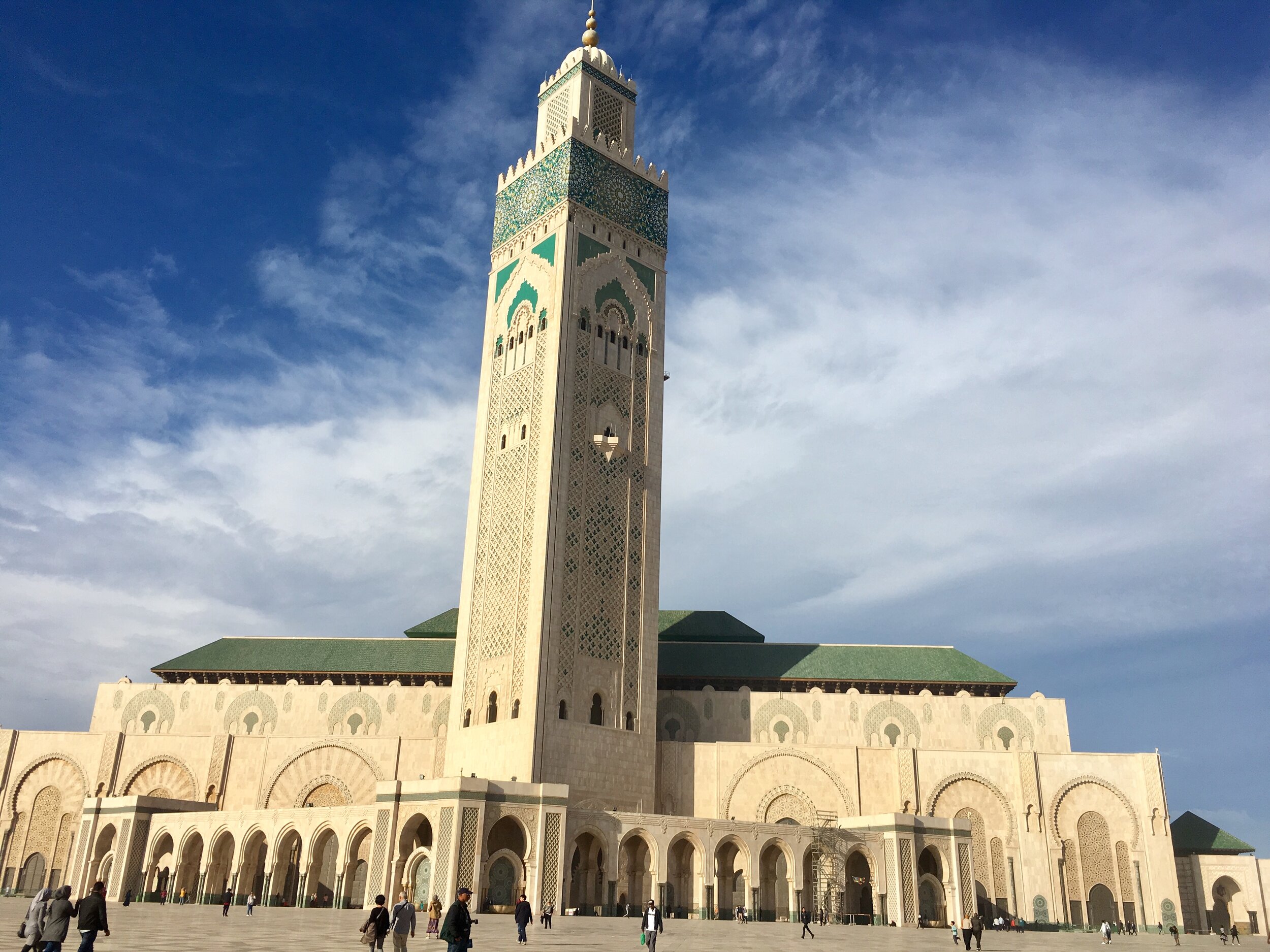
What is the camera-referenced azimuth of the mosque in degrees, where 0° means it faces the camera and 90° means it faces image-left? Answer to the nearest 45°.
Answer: approximately 0°

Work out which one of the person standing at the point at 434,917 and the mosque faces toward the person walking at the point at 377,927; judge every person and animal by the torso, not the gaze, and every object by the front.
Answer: the mosque

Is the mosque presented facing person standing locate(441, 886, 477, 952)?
yes

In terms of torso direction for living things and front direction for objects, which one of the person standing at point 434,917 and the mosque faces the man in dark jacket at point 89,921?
the mosque

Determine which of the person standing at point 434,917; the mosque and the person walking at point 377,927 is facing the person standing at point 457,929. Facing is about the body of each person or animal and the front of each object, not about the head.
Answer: the mosque
